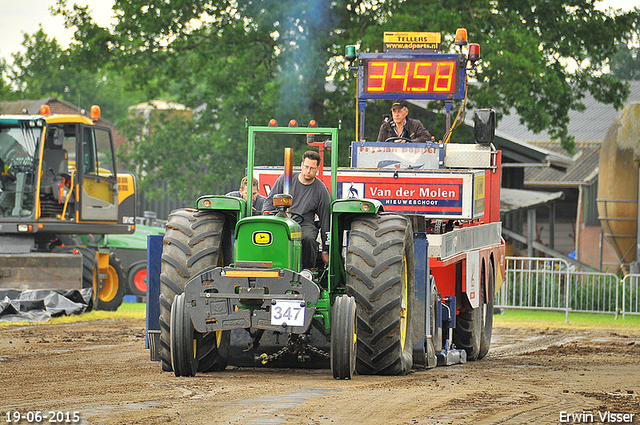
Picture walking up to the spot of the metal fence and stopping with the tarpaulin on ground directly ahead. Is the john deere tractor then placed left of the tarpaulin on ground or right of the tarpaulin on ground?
left

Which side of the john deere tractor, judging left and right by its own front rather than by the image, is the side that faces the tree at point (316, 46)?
back

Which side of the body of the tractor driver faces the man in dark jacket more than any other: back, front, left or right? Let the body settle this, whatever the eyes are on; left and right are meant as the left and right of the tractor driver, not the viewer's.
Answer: back

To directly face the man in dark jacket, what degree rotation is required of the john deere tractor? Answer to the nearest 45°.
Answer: approximately 180°

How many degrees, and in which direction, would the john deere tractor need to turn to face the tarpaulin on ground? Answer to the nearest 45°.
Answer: approximately 135° to its right

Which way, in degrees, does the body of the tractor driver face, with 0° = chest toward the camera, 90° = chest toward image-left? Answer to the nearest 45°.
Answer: approximately 0°

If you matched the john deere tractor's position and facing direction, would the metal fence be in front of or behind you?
behind
